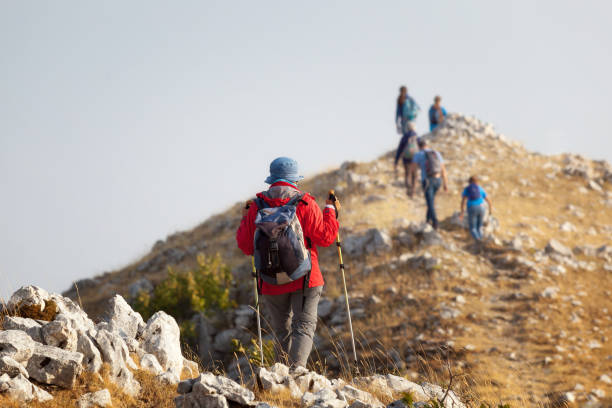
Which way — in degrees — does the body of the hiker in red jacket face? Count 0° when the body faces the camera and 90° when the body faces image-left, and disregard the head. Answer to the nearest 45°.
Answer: approximately 180°

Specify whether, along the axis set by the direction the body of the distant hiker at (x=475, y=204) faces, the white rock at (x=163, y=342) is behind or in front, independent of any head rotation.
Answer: behind

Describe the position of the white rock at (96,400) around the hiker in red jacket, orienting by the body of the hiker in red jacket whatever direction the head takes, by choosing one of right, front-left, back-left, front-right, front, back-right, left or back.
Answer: back-left

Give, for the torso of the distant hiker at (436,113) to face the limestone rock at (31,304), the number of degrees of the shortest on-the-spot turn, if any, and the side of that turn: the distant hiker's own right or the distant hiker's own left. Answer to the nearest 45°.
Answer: approximately 180°

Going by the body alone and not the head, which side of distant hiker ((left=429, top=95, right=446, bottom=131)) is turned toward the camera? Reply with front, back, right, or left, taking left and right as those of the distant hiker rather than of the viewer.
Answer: back

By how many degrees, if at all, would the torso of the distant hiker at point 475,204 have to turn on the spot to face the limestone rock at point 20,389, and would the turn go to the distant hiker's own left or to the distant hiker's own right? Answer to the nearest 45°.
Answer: approximately 180°

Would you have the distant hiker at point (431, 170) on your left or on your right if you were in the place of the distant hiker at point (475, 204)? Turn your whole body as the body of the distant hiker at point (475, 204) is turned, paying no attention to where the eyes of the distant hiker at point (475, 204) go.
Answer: on your left

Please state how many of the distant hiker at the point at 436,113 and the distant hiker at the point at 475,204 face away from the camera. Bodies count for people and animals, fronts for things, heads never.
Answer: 2

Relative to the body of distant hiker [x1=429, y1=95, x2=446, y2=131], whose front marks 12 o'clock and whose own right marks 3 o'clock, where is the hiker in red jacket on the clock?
The hiker in red jacket is roughly at 6 o'clock from the distant hiker.

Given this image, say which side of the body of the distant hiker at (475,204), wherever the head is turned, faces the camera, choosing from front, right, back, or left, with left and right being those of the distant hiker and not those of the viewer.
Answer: back
